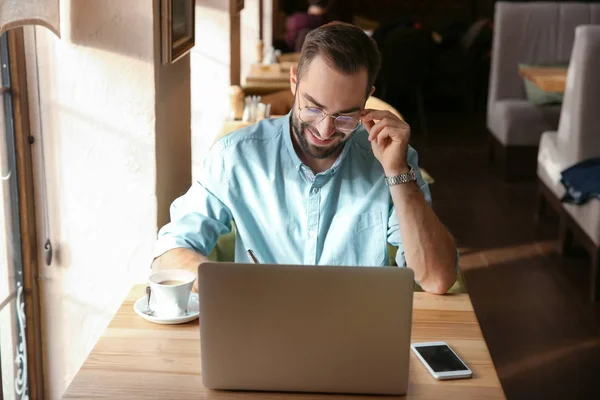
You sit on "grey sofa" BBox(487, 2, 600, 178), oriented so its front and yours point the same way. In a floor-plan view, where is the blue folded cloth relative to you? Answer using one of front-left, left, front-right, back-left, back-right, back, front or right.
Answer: front

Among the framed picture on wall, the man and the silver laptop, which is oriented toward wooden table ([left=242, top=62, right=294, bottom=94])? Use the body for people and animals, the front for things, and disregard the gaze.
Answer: the silver laptop

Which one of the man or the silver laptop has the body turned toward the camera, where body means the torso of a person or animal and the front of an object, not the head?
the man

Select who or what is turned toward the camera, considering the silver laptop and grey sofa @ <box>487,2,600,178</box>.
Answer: the grey sofa

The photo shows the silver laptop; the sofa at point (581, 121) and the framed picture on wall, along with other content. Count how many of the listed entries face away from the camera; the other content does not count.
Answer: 1

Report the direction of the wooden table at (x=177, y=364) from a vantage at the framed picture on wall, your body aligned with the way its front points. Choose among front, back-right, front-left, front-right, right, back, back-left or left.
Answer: front-right

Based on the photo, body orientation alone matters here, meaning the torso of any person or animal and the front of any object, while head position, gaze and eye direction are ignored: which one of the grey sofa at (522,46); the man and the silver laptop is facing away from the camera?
the silver laptop

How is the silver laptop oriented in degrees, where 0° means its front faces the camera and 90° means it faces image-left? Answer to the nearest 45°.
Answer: approximately 180°

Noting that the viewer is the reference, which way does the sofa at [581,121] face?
facing the viewer and to the left of the viewer

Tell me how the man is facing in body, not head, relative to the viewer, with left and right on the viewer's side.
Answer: facing the viewer

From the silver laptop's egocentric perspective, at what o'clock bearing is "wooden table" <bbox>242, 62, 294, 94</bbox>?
The wooden table is roughly at 12 o'clock from the silver laptop.

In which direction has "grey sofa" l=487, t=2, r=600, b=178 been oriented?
toward the camera

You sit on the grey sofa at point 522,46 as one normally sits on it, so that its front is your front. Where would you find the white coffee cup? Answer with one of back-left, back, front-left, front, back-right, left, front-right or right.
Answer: front

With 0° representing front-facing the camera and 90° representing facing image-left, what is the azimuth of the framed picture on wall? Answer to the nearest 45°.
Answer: approximately 315°

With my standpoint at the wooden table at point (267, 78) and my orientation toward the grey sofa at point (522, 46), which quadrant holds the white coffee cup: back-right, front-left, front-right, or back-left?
back-right

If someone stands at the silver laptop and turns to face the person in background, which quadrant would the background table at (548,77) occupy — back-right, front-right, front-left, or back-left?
front-right

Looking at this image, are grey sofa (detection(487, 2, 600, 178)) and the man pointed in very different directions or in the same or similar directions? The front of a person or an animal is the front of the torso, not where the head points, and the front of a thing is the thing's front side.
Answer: same or similar directions
